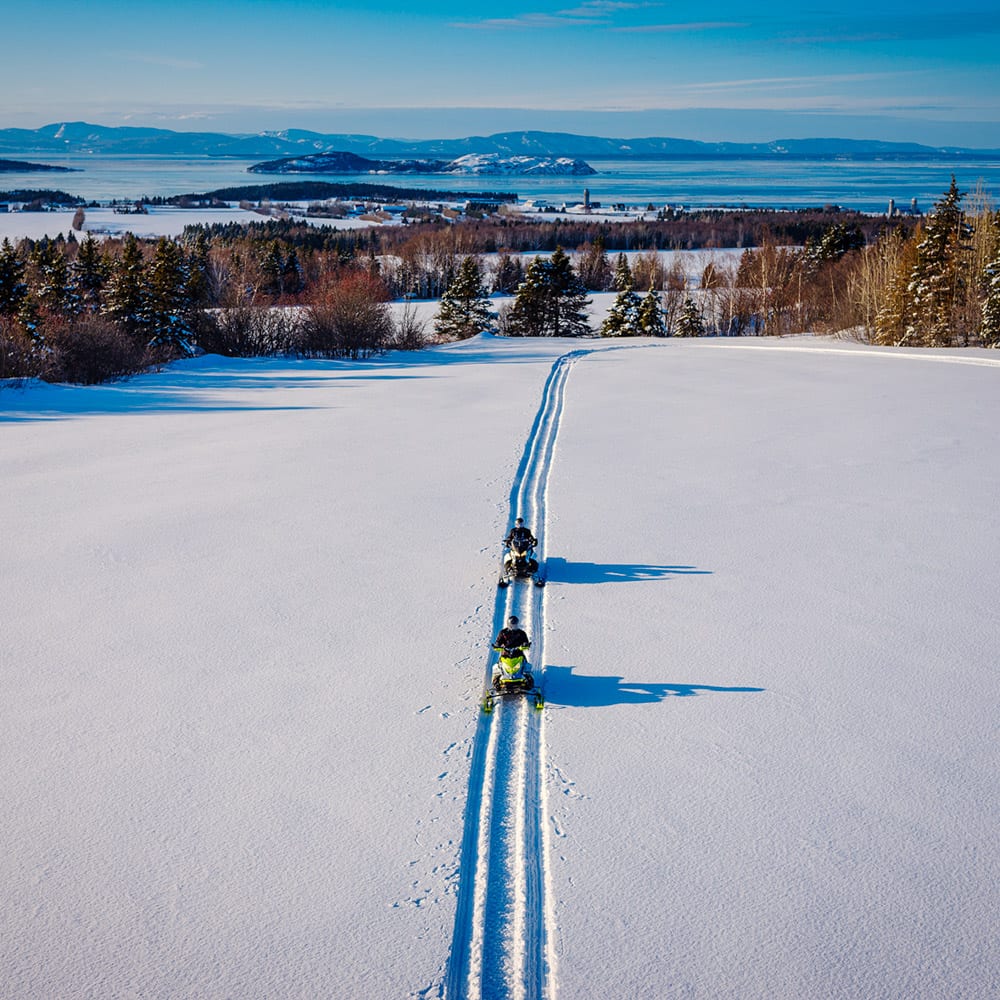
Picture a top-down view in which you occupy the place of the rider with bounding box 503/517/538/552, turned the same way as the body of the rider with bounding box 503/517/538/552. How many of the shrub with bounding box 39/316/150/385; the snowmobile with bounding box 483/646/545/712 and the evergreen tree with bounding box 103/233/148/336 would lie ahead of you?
1

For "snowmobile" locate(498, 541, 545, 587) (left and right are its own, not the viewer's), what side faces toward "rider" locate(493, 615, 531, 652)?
front

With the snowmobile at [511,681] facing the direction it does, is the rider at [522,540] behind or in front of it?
behind

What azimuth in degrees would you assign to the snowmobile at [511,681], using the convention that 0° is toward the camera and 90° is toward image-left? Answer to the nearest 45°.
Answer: approximately 0°

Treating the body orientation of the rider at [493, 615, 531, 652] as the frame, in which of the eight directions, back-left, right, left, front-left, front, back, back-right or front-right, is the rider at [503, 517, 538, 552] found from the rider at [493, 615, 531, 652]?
back

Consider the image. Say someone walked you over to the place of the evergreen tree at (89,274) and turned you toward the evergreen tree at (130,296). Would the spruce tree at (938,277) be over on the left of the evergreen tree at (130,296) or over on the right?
left

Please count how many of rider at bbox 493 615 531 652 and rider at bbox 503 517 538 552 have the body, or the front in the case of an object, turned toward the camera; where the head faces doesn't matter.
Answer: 2
